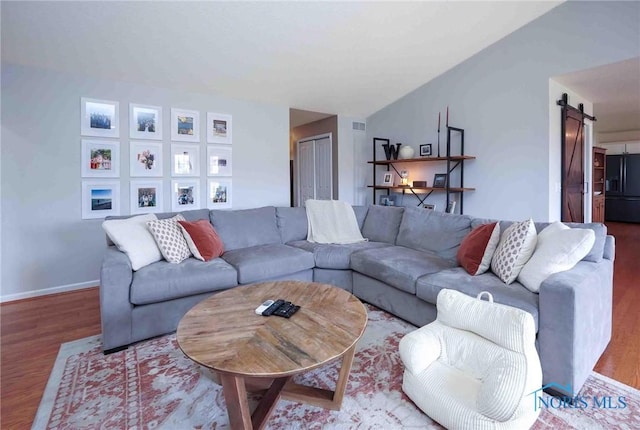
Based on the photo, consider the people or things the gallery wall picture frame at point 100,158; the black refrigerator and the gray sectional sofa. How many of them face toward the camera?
3

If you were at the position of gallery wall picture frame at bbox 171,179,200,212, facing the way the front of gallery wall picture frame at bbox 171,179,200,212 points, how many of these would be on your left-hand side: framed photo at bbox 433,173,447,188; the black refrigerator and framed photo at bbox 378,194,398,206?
3

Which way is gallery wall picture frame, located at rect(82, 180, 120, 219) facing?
toward the camera

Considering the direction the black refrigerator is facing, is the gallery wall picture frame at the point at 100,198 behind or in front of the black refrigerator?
in front

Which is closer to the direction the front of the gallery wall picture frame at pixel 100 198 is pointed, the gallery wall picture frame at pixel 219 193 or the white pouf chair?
the white pouf chair

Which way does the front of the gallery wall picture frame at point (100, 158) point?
toward the camera

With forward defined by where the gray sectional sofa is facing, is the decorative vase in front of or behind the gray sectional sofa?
behind

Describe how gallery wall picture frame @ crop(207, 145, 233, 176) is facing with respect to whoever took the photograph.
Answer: facing the viewer and to the right of the viewer

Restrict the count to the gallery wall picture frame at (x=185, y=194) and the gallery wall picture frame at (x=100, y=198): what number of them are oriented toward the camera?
2

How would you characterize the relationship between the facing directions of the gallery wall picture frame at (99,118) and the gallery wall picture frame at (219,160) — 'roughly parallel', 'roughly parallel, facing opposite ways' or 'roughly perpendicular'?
roughly parallel
